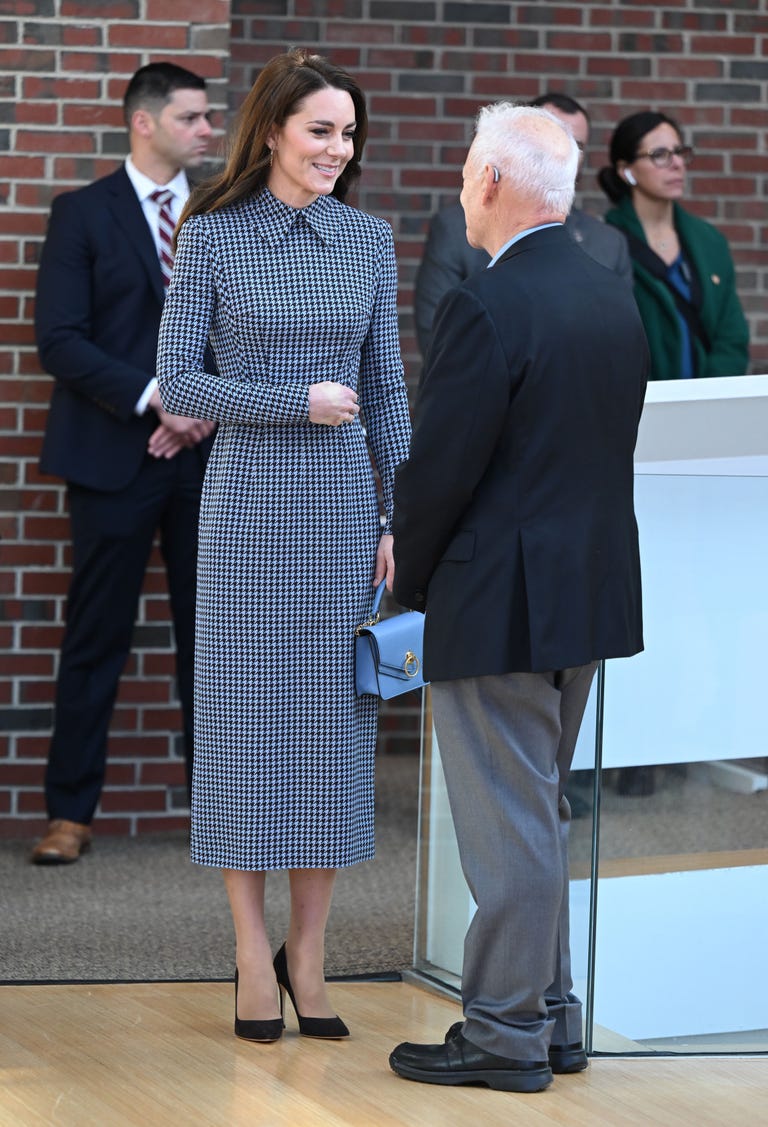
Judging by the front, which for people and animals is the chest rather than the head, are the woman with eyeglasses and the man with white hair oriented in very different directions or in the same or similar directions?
very different directions

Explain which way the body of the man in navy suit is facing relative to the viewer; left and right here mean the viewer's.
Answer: facing the viewer and to the right of the viewer

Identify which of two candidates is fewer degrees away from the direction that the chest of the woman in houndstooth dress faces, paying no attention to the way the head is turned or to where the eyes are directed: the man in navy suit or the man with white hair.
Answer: the man with white hair

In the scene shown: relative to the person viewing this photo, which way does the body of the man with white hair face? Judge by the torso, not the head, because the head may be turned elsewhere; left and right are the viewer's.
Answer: facing away from the viewer and to the left of the viewer

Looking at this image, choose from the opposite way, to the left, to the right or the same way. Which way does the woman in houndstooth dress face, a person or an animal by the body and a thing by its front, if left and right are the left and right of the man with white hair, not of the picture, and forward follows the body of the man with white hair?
the opposite way

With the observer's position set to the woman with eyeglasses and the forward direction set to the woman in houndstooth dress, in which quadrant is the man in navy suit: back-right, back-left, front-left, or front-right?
front-right

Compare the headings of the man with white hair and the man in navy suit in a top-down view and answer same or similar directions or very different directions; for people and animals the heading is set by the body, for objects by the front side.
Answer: very different directions

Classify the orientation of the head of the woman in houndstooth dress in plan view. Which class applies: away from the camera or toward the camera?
toward the camera

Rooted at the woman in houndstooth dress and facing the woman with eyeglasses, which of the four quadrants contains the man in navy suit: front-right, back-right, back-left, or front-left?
front-left

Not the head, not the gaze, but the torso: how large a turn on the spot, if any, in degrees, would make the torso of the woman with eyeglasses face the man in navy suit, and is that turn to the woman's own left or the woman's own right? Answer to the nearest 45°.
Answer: approximately 90° to the woman's own right
